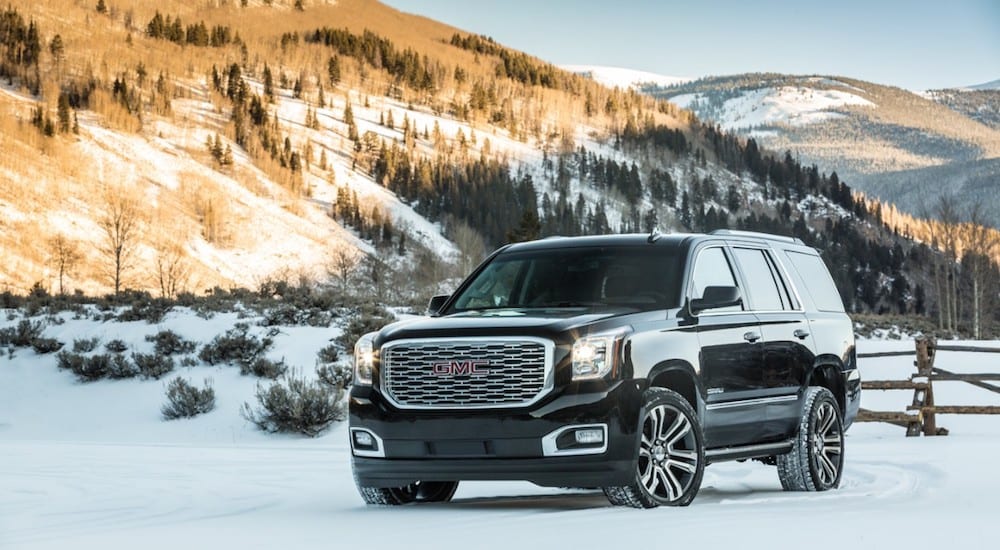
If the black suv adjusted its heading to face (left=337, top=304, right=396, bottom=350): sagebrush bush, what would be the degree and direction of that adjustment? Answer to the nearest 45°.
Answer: approximately 135° to its right

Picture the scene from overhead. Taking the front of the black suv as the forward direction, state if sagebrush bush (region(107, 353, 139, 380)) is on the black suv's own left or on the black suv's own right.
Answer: on the black suv's own right

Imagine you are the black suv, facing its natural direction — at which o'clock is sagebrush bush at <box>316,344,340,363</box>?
The sagebrush bush is roughly at 4 o'clock from the black suv.

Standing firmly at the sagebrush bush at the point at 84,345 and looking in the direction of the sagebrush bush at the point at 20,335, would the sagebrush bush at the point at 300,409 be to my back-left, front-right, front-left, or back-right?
back-left

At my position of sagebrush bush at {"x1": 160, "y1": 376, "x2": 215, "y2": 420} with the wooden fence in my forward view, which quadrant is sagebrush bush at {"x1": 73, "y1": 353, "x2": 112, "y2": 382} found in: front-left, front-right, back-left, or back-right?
back-left

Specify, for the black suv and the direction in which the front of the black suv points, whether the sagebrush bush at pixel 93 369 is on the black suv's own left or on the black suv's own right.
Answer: on the black suv's own right

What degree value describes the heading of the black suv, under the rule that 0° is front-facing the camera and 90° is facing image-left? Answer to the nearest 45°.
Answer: approximately 45°

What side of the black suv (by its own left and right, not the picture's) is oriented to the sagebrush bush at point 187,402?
right

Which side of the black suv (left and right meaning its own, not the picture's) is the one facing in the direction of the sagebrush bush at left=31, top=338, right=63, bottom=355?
right

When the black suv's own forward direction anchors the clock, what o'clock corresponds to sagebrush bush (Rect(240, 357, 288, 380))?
The sagebrush bush is roughly at 4 o'clock from the black suv.
